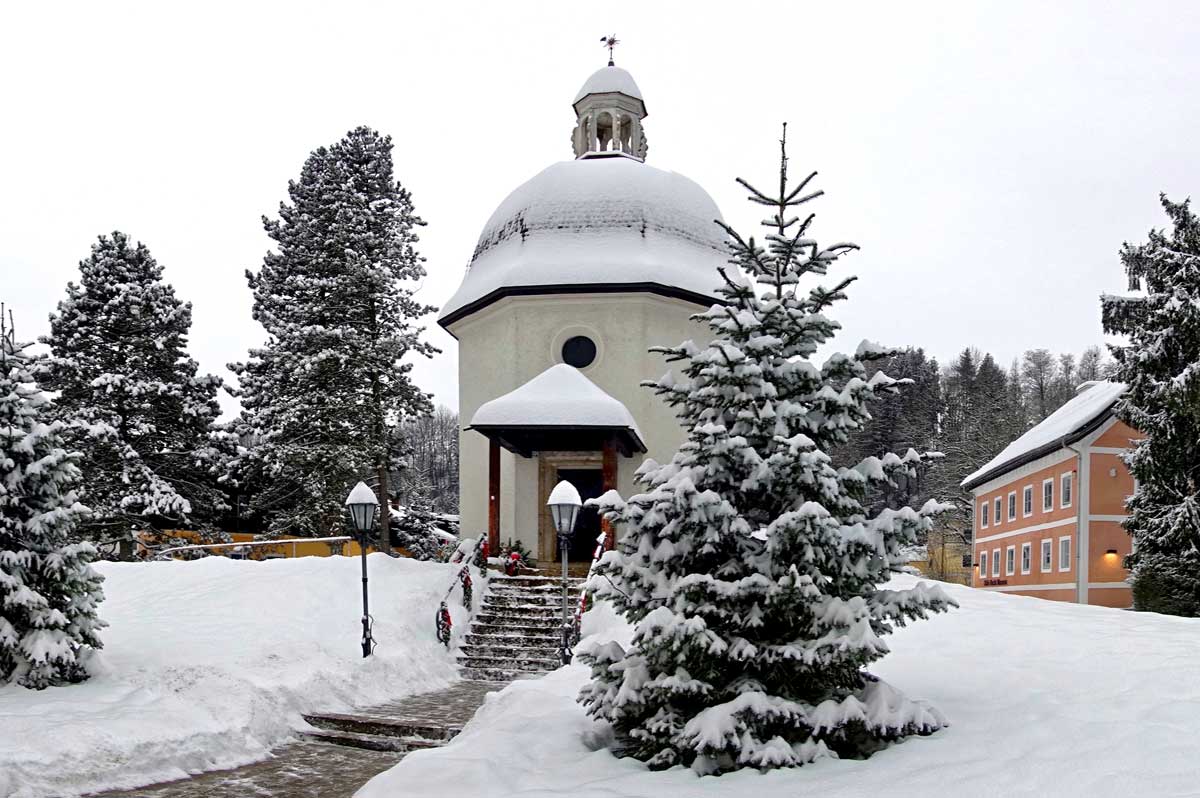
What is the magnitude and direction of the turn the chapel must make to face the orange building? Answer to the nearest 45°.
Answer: approximately 135° to its left

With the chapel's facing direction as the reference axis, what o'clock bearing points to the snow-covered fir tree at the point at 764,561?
The snow-covered fir tree is roughly at 12 o'clock from the chapel.

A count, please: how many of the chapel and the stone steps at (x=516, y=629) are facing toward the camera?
2

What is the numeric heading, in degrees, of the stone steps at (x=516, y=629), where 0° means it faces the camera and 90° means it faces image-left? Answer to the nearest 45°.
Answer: approximately 0°

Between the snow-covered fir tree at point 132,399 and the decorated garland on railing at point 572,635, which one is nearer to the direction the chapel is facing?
the decorated garland on railing
